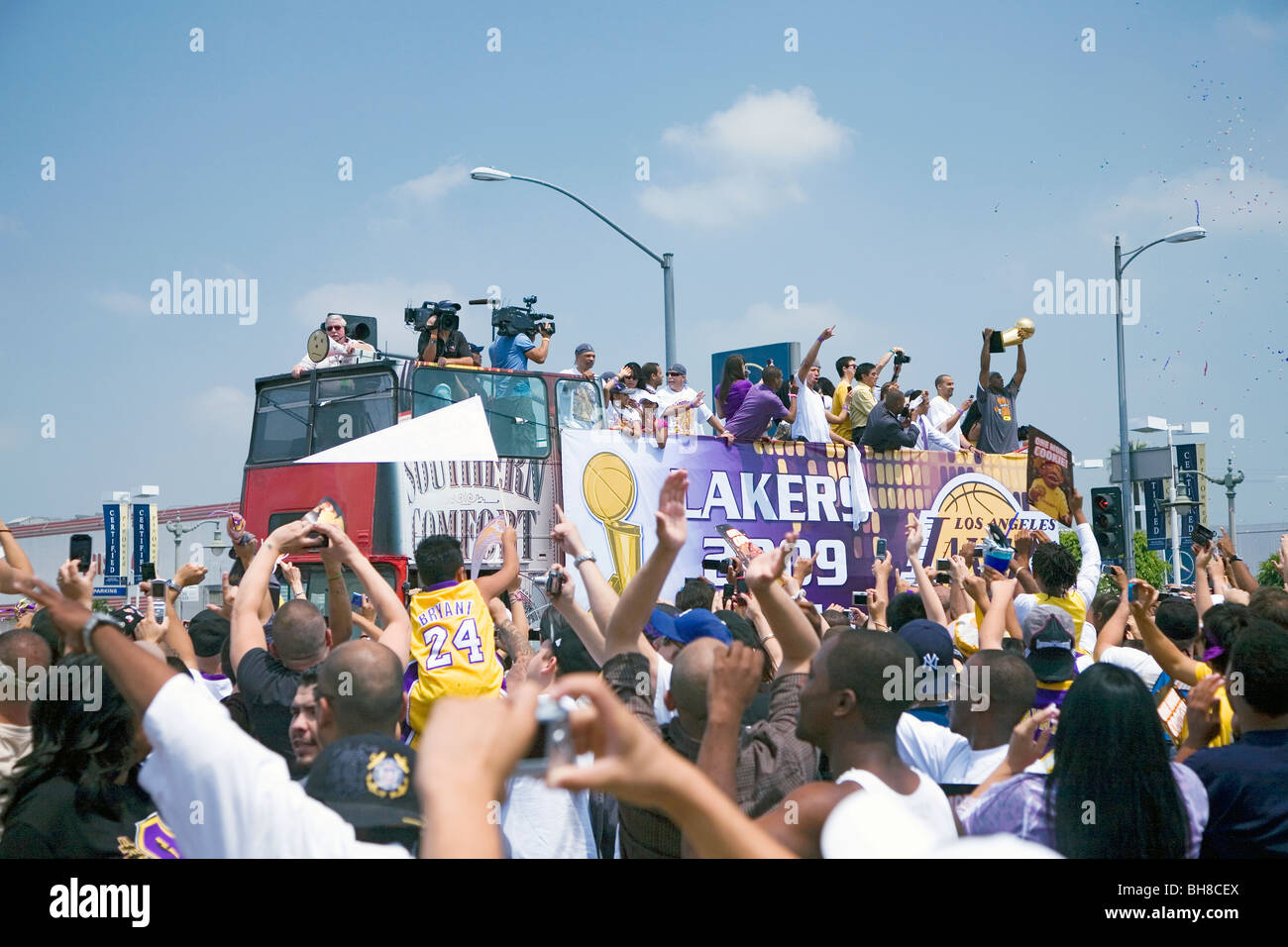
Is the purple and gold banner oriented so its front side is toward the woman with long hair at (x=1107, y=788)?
yes

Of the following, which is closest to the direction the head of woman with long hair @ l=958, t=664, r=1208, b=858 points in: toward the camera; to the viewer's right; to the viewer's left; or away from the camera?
away from the camera

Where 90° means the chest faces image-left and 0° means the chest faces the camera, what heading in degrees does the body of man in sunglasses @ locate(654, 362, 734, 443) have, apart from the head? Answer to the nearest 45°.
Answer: approximately 0°

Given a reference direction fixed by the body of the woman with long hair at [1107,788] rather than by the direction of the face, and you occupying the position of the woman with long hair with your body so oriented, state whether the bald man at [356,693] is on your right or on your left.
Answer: on your left

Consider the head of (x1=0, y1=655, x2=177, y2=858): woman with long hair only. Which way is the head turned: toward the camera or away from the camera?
away from the camera

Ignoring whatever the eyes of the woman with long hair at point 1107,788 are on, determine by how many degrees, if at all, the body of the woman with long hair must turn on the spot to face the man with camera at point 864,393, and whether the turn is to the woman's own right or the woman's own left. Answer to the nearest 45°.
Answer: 0° — they already face them

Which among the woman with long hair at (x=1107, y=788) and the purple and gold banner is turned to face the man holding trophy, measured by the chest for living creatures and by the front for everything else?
the woman with long hair

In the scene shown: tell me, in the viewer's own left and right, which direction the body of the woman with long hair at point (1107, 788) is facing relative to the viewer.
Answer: facing away from the viewer
